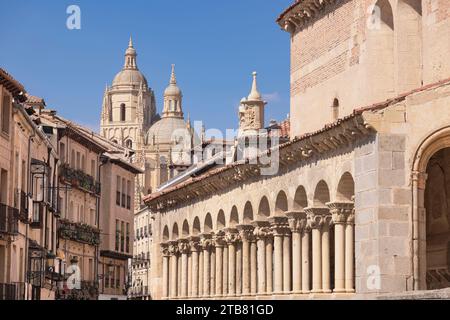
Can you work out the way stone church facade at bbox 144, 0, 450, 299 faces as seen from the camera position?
facing the viewer and to the left of the viewer
